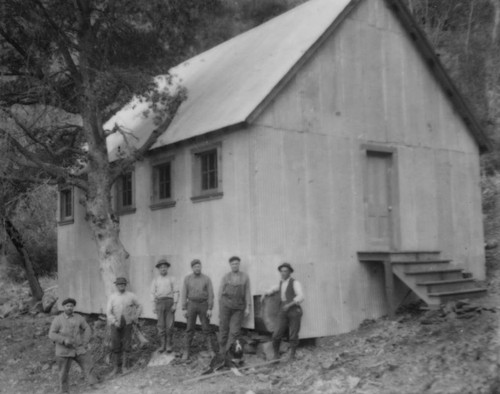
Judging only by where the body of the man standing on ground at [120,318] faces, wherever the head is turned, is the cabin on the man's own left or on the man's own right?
on the man's own left

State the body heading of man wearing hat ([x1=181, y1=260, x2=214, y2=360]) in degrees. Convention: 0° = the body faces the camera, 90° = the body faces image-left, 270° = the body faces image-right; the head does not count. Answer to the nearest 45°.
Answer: approximately 0°

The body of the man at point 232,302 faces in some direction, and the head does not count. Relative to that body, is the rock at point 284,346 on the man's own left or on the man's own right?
on the man's own left

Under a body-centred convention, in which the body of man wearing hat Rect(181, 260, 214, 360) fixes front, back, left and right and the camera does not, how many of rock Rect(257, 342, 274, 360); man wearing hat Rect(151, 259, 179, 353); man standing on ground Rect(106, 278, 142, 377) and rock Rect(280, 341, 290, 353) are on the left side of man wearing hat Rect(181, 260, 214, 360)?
2

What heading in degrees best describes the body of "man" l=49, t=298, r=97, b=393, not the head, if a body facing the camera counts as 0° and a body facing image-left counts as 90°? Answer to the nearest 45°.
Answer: approximately 0°

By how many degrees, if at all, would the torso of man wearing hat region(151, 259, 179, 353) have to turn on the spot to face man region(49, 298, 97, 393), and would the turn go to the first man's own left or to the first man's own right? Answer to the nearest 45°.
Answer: approximately 45° to the first man's own right

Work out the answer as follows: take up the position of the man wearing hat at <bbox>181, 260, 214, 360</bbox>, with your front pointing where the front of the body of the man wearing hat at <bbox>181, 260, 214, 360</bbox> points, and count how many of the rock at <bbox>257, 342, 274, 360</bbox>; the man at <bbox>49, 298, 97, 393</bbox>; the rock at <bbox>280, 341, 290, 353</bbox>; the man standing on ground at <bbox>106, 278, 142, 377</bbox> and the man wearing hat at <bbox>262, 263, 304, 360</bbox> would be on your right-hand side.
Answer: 2

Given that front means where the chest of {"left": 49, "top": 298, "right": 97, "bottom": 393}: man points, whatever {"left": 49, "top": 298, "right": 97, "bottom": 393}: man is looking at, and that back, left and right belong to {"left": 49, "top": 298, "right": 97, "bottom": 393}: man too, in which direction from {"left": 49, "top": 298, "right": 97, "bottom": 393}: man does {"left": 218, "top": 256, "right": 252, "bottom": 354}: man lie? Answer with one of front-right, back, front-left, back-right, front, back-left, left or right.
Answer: left
